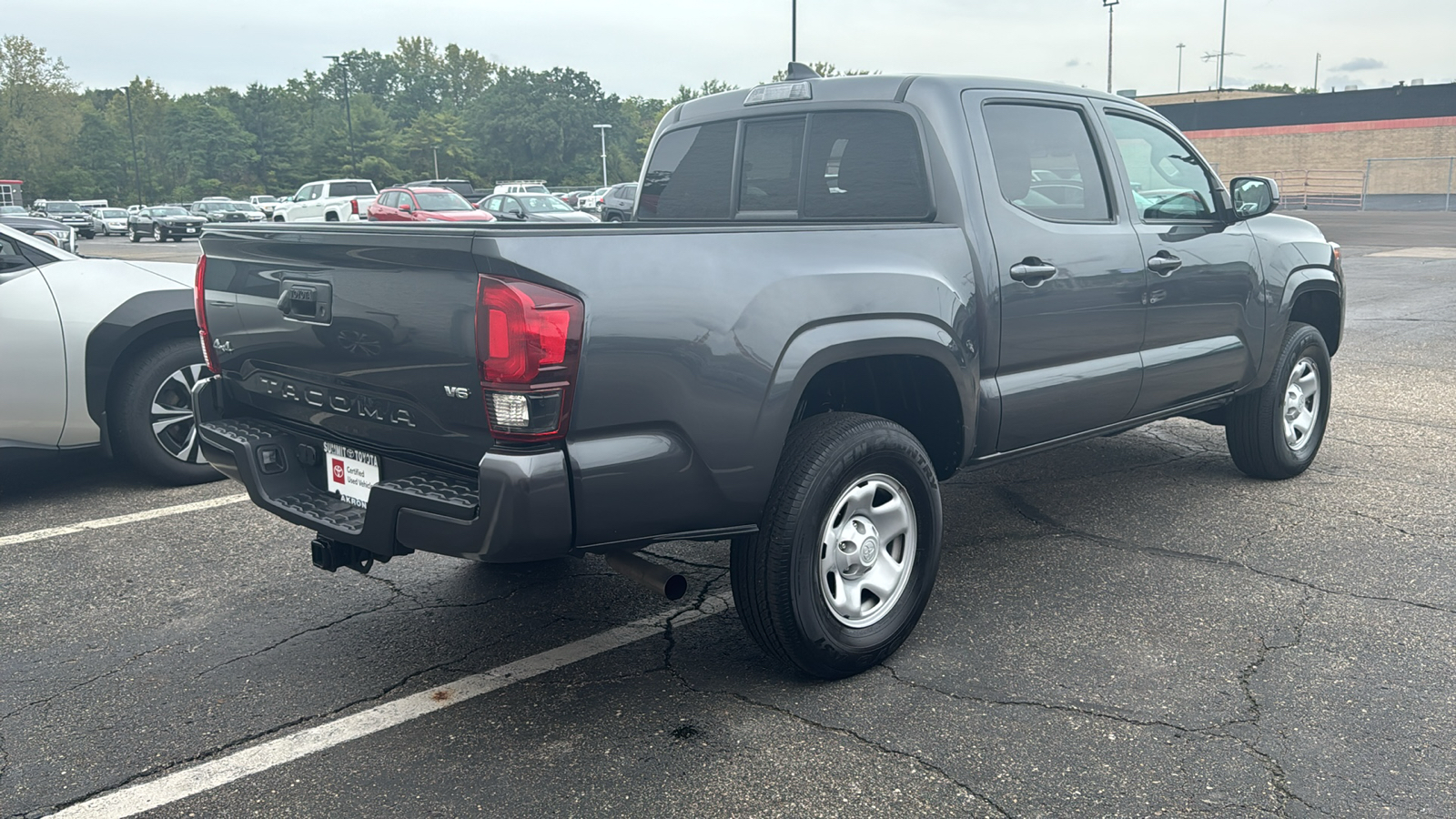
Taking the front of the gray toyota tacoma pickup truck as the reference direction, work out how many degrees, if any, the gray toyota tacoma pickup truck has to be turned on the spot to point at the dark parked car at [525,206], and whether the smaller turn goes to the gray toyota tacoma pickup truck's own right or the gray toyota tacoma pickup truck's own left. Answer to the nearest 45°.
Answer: approximately 45° to the gray toyota tacoma pickup truck's own left

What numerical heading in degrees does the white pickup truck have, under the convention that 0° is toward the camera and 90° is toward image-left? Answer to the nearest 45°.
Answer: approximately 135°
